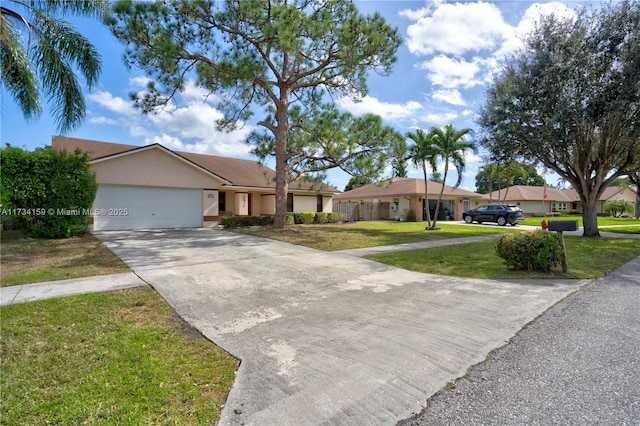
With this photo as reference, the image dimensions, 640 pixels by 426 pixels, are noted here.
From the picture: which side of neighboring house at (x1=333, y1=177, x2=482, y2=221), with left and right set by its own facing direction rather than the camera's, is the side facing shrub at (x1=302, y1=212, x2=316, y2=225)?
right

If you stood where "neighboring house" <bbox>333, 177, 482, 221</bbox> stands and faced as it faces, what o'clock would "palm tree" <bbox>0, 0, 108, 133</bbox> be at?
The palm tree is roughly at 2 o'clock from the neighboring house.

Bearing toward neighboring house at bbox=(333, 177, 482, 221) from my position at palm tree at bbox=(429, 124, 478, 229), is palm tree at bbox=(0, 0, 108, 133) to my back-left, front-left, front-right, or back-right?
back-left

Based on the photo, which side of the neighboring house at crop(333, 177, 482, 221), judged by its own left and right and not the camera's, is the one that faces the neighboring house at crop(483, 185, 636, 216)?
left

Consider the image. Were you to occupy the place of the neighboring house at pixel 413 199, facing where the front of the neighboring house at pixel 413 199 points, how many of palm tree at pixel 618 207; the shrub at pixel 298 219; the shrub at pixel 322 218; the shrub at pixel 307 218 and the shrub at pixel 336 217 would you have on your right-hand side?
4

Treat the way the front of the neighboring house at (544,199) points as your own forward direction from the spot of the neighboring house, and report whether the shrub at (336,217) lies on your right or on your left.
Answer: on your right

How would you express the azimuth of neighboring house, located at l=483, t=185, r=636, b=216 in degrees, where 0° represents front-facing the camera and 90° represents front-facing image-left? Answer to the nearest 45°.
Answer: approximately 315°

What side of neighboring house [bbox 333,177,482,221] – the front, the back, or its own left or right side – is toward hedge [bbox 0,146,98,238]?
right

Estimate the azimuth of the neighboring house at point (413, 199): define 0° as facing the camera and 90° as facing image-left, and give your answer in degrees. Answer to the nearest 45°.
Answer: approximately 315°

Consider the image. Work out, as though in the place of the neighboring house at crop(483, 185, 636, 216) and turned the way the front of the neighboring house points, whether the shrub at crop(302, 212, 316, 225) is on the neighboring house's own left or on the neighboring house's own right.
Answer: on the neighboring house's own right

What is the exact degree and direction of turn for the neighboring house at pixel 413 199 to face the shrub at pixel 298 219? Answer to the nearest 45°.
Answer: approximately 90° to its right
